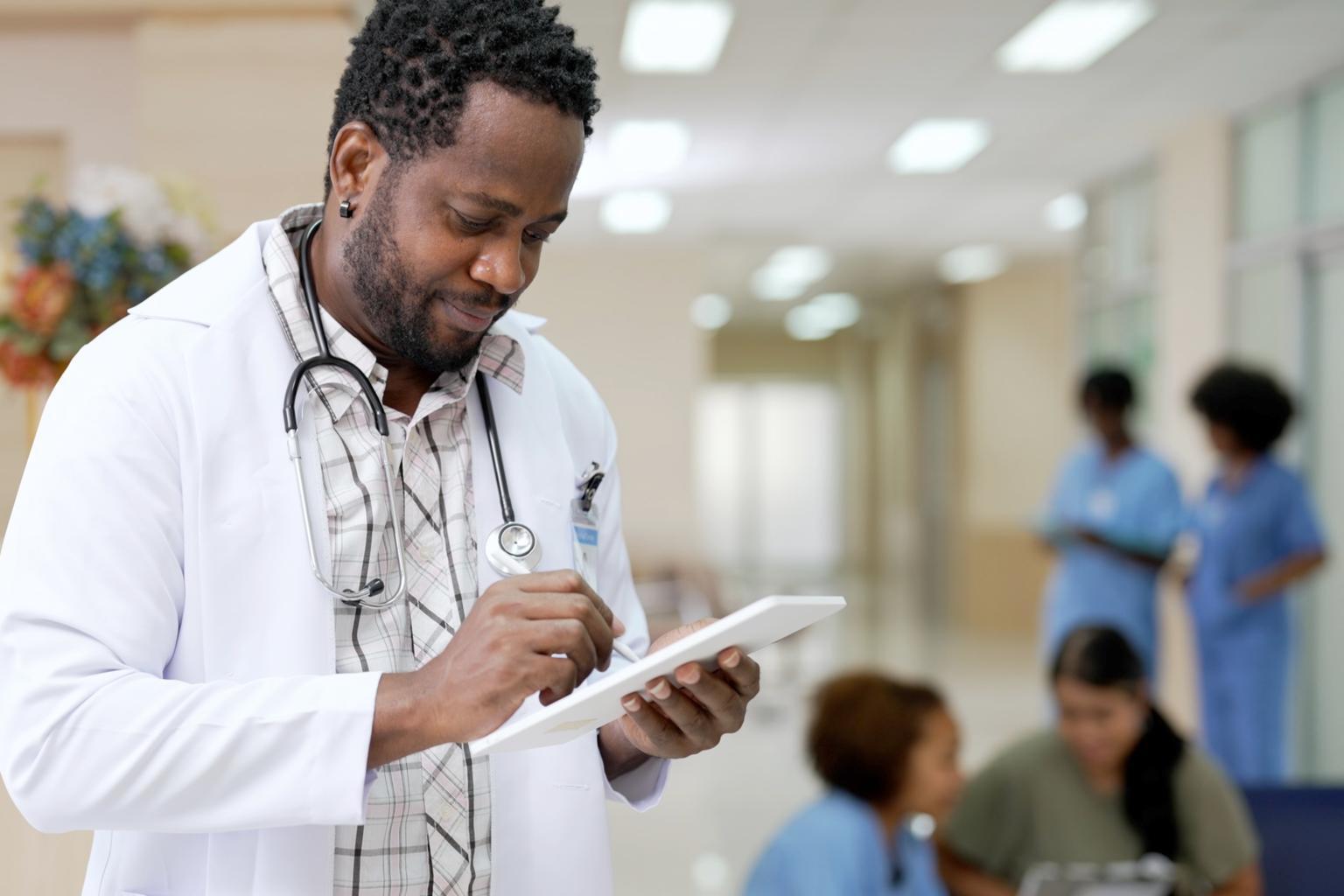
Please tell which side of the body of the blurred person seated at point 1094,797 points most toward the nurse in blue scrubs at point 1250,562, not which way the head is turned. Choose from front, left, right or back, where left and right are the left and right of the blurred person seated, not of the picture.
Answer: back

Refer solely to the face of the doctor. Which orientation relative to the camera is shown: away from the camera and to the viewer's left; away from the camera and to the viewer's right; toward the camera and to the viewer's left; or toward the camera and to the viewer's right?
toward the camera and to the viewer's right

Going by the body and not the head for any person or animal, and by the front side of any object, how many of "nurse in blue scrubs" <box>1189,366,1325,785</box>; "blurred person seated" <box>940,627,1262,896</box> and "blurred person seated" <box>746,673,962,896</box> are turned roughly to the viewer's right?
1

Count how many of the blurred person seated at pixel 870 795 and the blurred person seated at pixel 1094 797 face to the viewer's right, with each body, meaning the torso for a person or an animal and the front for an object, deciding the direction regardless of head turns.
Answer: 1

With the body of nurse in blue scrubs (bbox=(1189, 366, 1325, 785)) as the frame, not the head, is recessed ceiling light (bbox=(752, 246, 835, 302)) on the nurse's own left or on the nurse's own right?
on the nurse's own right

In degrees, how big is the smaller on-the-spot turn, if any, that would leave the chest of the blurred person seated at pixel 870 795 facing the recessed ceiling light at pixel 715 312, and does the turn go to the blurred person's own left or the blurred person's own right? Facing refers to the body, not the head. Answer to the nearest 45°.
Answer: approximately 90° to the blurred person's own left

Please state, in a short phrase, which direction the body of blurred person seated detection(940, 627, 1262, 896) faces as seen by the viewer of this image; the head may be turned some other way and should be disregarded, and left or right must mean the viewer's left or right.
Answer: facing the viewer

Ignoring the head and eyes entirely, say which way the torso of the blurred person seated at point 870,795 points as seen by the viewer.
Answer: to the viewer's right

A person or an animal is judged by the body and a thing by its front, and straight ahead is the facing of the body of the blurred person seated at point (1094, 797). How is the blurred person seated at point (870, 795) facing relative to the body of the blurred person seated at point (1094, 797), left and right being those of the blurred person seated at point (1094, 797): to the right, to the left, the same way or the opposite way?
to the left

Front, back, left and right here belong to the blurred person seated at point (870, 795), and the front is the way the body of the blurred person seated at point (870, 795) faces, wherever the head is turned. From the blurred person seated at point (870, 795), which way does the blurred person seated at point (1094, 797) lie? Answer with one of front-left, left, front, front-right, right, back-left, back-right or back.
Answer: front-left

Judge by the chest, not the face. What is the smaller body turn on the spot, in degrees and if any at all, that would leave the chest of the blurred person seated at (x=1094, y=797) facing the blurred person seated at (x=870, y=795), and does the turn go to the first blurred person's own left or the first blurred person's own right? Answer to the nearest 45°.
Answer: approximately 45° to the first blurred person's own right

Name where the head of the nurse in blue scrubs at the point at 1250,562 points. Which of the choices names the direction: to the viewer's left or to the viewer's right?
to the viewer's left

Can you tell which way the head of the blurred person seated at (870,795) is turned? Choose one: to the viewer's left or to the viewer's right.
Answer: to the viewer's right

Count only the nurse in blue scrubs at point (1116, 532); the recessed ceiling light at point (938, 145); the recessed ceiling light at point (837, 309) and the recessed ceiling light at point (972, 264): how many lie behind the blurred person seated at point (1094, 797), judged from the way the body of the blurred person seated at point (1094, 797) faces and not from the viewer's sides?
4

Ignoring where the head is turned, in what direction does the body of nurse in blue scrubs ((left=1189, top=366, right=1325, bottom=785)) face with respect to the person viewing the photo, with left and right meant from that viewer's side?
facing the viewer and to the left of the viewer

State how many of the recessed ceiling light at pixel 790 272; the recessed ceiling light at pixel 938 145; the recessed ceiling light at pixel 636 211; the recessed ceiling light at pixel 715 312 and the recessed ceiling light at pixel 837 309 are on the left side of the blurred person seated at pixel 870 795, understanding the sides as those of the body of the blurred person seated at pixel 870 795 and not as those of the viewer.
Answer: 5

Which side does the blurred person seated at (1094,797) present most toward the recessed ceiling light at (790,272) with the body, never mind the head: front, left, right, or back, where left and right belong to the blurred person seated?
back

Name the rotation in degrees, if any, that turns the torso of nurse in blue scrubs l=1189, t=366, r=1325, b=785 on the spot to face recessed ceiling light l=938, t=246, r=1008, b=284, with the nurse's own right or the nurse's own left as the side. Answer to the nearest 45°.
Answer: approximately 135° to the nurse's own right
